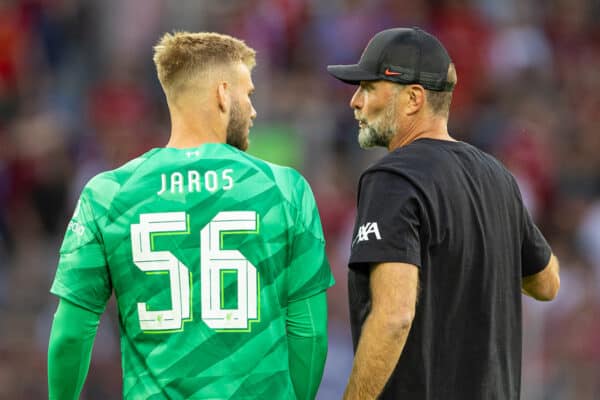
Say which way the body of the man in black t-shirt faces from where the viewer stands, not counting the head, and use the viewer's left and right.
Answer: facing away from the viewer and to the left of the viewer

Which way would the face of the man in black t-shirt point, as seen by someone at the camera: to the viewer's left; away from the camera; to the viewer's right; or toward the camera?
to the viewer's left
